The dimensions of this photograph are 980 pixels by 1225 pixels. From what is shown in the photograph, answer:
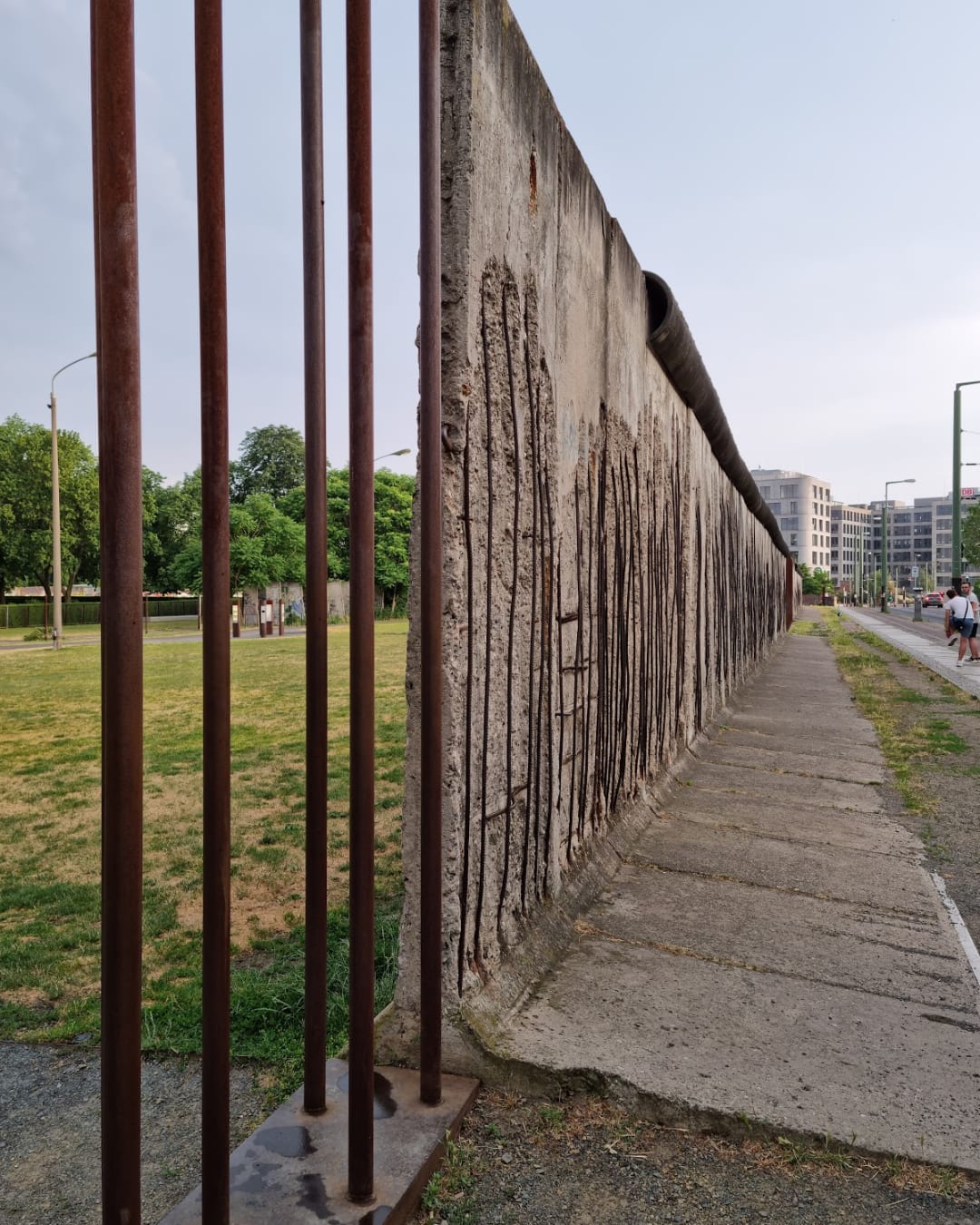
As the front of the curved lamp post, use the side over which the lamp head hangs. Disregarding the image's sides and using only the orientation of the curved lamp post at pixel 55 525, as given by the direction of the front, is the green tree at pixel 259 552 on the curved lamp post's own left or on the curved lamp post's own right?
on the curved lamp post's own left

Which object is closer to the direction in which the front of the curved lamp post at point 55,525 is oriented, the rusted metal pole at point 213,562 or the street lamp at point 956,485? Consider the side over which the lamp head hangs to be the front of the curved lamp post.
the street lamp

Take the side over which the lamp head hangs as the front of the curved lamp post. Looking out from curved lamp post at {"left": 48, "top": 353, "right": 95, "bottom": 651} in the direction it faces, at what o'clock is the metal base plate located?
The metal base plate is roughly at 3 o'clock from the curved lamp post.

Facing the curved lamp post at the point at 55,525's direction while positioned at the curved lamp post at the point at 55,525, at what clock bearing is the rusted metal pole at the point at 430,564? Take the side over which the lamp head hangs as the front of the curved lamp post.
The rusted metal pole is roughly at 3 o'clock from the curved lamp post.

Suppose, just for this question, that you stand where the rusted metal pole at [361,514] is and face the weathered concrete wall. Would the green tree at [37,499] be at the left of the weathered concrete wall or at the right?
left

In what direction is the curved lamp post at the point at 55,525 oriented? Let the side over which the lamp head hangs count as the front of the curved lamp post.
to the viewer's right

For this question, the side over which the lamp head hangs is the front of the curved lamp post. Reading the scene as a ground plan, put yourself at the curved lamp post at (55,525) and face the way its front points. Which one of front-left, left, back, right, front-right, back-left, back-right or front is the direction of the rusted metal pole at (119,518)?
right

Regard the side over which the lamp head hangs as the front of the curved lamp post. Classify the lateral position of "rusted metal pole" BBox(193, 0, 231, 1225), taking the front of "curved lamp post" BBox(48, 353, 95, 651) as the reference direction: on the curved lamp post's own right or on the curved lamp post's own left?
on the curved lamp post's own right

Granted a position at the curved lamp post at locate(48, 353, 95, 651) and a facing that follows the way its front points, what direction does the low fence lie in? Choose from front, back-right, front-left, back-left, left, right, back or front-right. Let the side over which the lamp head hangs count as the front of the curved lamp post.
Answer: left

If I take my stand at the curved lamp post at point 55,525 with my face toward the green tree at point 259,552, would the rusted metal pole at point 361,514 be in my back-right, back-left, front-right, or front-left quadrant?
back-right
